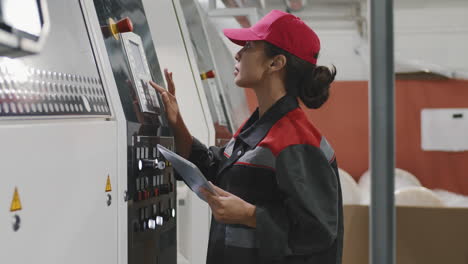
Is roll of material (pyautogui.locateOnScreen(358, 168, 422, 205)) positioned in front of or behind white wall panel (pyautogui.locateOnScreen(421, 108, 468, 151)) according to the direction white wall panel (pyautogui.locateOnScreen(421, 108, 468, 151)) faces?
in front

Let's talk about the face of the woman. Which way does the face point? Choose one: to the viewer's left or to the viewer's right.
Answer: to the viewer's left

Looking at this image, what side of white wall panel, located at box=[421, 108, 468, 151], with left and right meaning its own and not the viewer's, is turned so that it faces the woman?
front

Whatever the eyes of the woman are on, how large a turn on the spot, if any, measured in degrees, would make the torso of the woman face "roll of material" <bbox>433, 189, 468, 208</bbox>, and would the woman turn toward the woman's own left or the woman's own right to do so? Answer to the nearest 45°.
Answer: approximately 135° to the woman's own right

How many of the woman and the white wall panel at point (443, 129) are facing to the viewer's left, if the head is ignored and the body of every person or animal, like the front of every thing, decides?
1

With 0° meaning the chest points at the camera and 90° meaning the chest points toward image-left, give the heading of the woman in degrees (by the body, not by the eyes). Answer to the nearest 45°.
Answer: approximately 90°

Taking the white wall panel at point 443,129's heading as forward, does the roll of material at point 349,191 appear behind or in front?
in front

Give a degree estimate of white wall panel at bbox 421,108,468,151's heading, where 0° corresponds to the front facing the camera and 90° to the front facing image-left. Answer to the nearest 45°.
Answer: approximately 0°
